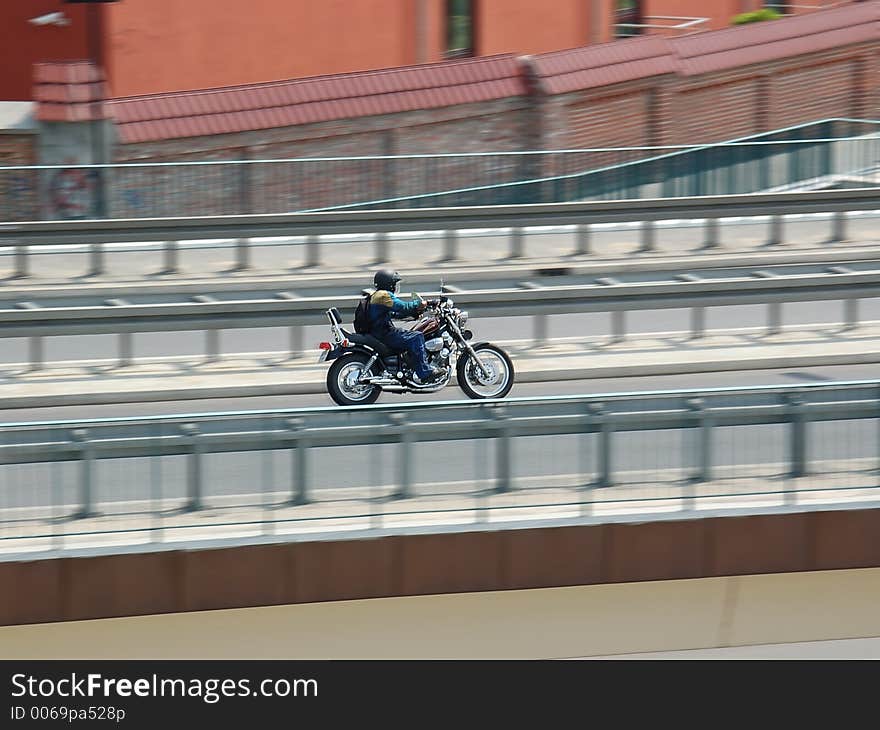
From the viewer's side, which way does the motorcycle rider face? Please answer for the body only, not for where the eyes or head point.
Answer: to the viewer's right

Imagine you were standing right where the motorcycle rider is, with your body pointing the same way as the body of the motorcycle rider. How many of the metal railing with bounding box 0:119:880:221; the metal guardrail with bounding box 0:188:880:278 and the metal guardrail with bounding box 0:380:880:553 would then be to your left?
2

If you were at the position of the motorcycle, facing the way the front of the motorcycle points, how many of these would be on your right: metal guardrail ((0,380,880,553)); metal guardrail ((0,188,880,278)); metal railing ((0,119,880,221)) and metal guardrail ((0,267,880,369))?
1

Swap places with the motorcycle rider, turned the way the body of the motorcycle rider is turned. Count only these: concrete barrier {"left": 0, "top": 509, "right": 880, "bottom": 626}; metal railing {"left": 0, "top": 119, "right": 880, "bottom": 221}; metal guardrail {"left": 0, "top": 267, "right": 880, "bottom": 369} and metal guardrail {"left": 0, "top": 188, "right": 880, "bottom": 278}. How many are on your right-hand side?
1

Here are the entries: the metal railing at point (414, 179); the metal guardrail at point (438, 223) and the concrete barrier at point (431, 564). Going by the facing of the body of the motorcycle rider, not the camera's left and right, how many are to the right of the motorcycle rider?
1

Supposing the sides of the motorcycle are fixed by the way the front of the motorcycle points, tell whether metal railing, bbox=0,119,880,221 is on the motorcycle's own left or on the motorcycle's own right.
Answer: on the motorcycle's own left

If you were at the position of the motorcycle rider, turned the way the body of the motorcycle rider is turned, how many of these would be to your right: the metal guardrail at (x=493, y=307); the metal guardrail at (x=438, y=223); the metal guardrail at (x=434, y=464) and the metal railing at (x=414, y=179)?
1

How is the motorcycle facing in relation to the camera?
to the viewer's right

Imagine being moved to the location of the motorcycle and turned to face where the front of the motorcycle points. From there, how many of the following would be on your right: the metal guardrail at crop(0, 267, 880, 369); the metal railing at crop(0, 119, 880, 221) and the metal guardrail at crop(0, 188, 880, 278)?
0

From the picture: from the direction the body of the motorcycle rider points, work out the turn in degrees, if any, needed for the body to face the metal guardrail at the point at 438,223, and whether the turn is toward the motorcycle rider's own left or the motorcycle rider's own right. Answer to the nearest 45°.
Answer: approximately 90° to the motorcycle rider's own left

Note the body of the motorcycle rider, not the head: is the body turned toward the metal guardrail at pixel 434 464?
no

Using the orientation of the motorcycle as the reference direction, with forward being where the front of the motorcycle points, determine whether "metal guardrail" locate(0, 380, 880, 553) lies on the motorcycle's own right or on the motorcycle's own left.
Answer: on the motorcycle's own right

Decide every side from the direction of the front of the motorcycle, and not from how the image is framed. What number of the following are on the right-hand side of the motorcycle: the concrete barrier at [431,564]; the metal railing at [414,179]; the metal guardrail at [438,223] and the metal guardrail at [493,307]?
1

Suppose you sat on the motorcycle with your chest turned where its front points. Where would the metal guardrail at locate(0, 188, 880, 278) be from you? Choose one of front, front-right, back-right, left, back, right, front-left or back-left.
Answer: left

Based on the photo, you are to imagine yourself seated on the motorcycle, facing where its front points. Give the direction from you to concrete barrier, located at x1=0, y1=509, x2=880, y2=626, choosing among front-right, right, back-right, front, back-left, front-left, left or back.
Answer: right

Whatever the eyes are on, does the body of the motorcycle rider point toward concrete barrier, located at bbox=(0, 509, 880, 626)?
no

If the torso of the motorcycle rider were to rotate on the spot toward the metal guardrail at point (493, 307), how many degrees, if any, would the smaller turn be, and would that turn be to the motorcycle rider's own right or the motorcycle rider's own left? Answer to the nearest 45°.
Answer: approximately 45° to the motorcycle rider's own left
